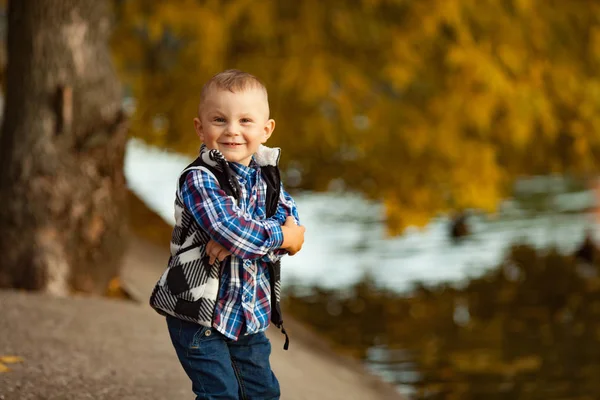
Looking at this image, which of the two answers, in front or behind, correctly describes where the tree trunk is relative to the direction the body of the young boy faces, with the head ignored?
behind

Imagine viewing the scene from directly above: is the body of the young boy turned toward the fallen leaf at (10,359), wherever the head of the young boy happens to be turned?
no

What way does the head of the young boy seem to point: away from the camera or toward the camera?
toward the camera
